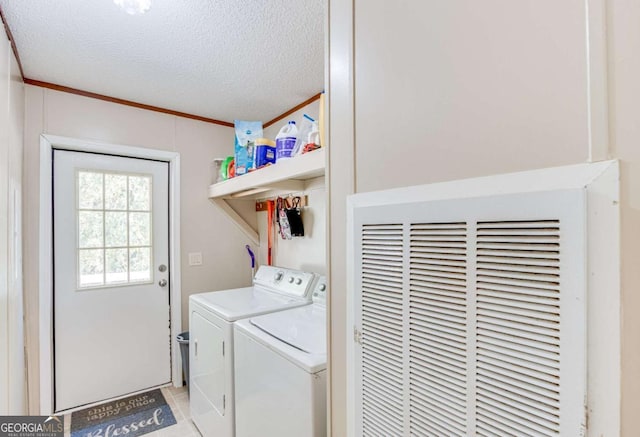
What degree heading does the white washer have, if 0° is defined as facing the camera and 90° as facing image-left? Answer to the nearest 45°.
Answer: approximately 45°

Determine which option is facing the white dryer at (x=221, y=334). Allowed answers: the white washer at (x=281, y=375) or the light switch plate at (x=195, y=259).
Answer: the light switch plate

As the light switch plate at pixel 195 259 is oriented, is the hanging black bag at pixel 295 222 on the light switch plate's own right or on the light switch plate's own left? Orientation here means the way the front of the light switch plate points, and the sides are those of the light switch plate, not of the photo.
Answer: on the light switch plate's own left

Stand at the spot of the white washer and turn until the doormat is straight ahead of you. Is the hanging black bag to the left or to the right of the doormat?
right

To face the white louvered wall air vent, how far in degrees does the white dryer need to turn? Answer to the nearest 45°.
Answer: approximately 90° to its left

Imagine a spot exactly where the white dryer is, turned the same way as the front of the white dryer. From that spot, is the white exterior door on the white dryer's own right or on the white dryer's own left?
on the white dryer's own right

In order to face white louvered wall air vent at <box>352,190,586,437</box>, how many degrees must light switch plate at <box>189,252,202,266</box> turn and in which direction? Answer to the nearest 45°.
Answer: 0° — it already faces it

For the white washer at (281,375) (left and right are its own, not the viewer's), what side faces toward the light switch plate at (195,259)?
right
